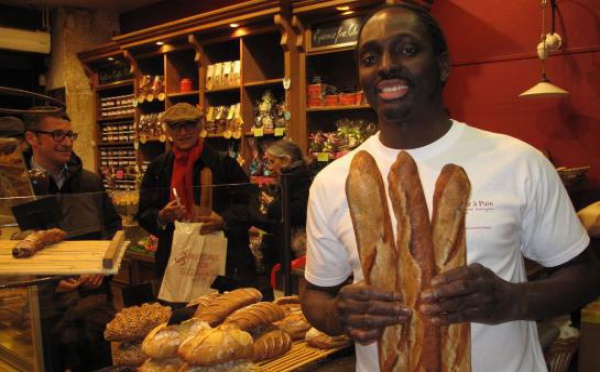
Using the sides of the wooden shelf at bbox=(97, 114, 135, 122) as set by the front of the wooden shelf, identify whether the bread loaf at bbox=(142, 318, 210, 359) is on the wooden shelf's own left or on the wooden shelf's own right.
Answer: on the wooden shelf's own left

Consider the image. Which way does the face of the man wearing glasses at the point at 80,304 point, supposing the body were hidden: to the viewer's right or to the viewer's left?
to the viewer's right

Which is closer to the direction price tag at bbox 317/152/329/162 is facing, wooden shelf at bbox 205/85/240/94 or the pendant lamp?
the pendant lamp

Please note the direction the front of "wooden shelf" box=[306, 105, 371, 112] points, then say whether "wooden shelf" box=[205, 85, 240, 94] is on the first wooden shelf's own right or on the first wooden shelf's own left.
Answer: on the first wooden shelf's own right

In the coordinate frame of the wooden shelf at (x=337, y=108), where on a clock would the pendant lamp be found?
The pendant lamp is roughly at 10 o'clock from the wooden shelf.

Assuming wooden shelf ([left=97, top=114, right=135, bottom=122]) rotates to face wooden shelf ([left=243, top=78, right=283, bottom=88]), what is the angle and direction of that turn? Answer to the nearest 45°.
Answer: approximately 90° to its left

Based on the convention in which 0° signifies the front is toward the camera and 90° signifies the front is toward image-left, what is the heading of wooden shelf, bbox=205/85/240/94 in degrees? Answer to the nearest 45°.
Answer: approximately 45°

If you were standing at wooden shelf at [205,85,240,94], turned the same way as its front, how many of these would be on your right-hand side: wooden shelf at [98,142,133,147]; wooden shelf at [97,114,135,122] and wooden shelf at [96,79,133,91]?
3

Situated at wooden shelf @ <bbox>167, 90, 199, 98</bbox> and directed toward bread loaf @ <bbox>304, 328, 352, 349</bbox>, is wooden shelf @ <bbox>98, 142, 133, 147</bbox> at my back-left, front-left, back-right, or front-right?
back-right

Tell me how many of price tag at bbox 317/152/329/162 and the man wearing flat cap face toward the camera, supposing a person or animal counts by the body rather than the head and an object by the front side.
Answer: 2

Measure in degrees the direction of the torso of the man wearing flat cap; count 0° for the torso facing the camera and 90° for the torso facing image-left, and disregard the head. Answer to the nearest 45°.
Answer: approximately 0°

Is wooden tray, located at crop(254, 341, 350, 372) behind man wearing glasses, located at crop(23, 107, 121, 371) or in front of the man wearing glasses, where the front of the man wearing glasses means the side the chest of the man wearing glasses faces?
in front
